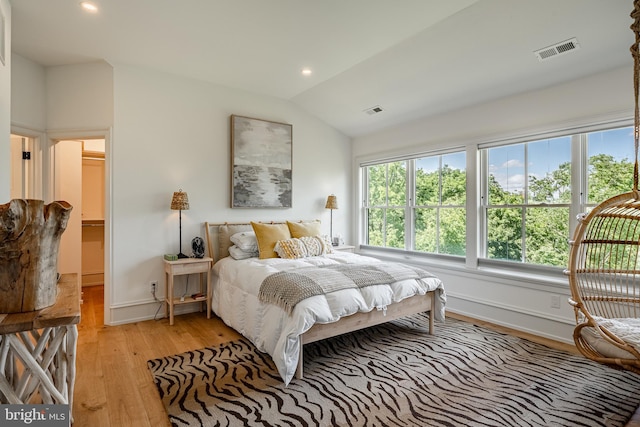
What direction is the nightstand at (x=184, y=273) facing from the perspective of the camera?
toward the camera

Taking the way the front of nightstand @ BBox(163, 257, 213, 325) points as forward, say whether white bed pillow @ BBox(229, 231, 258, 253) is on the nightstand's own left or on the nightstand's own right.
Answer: on the nightstand's own left

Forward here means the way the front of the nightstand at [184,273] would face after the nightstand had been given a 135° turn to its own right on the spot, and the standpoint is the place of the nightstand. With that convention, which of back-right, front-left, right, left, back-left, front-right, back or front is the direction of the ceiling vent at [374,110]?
back-right

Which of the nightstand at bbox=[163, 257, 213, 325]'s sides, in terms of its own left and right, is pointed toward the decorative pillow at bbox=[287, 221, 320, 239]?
left

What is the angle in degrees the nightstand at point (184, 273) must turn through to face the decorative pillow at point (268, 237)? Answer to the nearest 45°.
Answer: approximately 90° to its left

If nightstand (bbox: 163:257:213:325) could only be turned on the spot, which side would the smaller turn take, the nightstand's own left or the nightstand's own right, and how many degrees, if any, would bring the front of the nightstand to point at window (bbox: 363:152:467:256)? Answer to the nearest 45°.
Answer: approximately 90° to the nightstand's own left

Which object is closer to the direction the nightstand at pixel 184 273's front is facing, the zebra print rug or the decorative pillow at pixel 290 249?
the zebra print rug

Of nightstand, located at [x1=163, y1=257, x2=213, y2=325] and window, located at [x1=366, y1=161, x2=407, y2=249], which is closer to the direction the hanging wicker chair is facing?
the nightstand

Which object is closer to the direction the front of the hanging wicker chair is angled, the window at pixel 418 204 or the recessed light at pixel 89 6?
the recessed light

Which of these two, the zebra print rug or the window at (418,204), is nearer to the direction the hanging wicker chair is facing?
the zebra print rug

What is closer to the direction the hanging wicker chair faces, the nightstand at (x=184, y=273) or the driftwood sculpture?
the driftwood sculpture

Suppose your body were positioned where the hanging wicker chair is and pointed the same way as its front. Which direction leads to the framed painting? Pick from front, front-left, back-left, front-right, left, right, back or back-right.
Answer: right

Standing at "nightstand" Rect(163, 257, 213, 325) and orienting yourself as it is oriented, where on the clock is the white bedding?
The white bedding is roughly at 11 o'clock from the nightstand.
